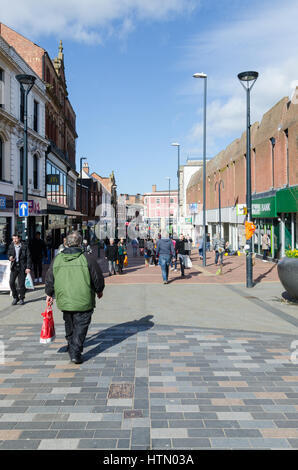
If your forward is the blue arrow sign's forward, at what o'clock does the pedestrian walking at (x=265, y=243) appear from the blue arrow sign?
The pedestrian walking is roughly at 8 o'clock from the blue arrow sign.

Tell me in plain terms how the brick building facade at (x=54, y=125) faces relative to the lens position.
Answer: facing to the right of the viewer

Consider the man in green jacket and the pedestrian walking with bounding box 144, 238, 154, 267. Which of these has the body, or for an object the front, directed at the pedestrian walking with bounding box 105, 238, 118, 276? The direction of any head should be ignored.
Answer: the man in green jacket

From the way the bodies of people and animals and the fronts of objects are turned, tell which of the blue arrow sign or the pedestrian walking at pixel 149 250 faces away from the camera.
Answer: the pedestrian walking

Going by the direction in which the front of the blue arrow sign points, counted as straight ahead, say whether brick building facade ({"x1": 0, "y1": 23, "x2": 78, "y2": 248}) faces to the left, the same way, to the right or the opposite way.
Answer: to the left

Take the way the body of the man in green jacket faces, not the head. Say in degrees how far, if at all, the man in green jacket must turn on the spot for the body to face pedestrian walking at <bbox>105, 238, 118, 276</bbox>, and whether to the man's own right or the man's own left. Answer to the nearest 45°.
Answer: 0° — they already face them

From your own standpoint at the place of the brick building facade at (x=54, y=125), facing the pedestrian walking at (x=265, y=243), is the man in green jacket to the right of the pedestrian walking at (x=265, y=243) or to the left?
right

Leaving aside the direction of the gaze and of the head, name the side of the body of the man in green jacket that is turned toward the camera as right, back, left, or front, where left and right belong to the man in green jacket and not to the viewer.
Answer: back

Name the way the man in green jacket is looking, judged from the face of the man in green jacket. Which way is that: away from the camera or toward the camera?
away from the camera

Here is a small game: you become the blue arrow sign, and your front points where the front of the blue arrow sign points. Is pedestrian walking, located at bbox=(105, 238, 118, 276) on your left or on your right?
on your left
